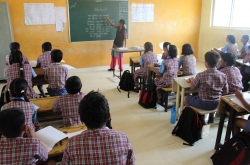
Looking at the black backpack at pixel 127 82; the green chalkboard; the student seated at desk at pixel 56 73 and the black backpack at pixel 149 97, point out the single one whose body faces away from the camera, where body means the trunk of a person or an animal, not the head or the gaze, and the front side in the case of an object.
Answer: the student seated at desk

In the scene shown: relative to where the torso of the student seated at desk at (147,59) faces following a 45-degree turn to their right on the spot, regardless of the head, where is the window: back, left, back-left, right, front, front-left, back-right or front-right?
front-right

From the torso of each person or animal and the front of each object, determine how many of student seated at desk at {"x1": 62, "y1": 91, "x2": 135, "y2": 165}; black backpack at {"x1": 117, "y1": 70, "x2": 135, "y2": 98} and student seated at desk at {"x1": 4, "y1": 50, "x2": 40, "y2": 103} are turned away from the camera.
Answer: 2

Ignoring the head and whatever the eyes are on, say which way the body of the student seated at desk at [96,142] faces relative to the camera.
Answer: away from the camera

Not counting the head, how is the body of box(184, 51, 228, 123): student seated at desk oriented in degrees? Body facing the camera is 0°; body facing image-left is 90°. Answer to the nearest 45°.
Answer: approximately 135°

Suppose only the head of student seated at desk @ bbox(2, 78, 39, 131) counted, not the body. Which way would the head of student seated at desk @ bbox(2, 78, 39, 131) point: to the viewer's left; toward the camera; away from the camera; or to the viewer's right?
away from the camera

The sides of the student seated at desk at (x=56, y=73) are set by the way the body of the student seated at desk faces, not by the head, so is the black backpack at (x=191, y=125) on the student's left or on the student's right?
on the student's right

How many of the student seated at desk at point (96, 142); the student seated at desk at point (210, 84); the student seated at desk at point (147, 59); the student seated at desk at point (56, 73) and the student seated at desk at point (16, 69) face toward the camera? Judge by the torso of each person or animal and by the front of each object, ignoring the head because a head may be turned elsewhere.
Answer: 0

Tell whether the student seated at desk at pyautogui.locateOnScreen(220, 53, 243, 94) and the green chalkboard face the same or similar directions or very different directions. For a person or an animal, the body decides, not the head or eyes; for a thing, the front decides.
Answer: very different directions

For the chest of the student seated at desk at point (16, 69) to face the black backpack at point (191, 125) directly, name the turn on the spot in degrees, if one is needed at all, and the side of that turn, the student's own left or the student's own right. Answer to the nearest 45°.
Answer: approximately 135° to the student's own right

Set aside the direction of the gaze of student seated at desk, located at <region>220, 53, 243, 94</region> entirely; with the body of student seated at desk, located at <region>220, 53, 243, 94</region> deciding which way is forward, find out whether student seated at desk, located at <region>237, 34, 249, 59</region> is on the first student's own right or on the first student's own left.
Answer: on the first student's own right

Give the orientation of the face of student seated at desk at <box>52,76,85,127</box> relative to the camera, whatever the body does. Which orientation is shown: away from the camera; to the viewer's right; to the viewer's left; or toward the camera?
away from the camera

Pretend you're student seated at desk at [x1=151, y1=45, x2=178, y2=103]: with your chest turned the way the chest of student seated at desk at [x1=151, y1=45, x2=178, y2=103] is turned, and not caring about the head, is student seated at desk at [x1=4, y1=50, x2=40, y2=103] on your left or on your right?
on your left

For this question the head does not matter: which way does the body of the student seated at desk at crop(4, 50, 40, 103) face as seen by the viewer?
away from the camera

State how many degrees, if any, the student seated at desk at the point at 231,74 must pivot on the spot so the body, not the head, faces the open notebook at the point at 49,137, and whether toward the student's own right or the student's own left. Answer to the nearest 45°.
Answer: approximately 90° to the student's own left

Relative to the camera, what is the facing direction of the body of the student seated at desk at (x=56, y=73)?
away from the camera

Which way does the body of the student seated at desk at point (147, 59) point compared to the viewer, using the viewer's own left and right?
facing away from the viewer and to the left of the viewer

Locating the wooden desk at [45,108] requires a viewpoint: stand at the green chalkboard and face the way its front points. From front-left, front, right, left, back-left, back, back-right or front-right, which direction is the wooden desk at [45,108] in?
front
